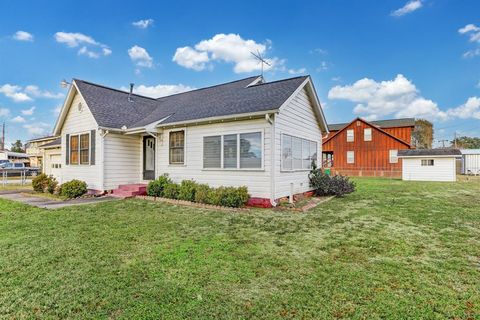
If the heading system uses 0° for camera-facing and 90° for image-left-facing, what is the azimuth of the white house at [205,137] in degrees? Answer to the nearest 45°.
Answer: approximately 45°

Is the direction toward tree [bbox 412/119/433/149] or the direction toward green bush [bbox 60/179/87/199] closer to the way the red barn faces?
the green bush

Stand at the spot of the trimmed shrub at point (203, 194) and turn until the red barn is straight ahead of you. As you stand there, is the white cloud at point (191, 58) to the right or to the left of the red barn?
left

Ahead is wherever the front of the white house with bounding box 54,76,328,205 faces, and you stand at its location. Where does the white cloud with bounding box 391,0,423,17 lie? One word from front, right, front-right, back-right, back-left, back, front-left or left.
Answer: back-left

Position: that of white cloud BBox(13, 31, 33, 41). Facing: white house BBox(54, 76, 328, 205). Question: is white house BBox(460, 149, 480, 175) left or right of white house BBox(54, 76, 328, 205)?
left

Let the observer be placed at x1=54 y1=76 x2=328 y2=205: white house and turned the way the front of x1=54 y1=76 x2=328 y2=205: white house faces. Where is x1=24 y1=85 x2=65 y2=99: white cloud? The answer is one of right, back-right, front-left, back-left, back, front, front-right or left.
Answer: right

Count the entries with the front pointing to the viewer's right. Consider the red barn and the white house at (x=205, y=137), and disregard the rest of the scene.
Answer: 0

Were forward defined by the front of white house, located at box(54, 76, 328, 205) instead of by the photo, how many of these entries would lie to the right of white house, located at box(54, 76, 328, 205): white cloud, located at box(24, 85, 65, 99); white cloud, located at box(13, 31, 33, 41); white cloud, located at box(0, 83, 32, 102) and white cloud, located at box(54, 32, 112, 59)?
4

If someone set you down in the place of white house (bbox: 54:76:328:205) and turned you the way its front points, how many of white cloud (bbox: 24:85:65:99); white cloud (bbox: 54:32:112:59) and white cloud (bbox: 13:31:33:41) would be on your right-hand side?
3

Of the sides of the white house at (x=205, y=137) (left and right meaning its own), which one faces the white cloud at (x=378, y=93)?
back

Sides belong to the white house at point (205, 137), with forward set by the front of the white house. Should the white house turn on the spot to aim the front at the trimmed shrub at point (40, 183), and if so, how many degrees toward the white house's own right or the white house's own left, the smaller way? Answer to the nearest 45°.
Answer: approximately 90° to the white house's own right
